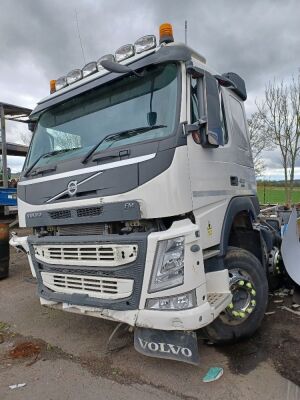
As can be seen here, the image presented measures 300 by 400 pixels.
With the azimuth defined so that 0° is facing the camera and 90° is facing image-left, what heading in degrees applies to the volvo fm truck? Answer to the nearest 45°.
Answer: approximately 45°
